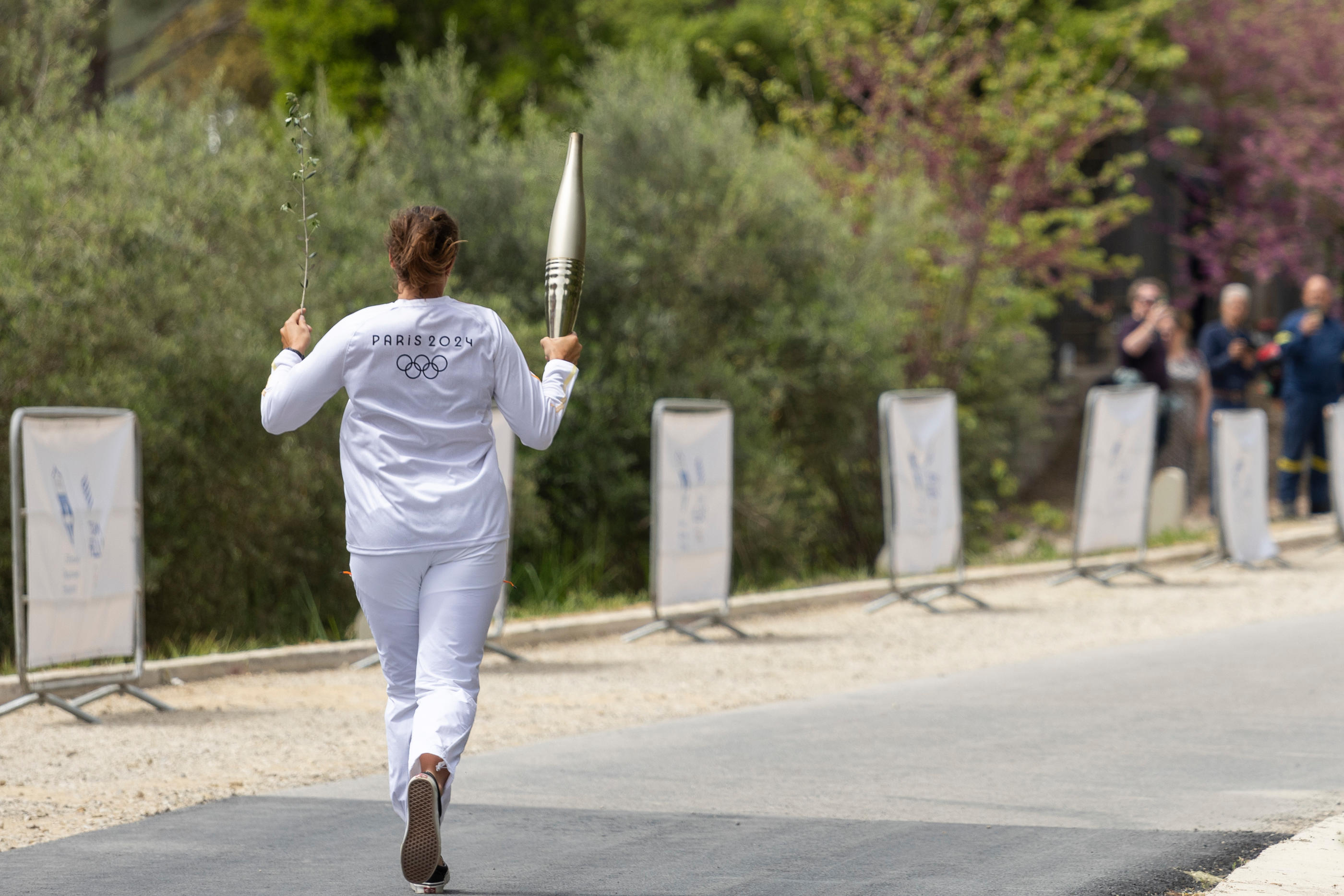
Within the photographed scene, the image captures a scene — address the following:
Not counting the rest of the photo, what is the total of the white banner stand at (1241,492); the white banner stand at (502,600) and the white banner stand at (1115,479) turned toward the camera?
3

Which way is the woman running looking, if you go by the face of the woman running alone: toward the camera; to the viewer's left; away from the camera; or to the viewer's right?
away from the camera

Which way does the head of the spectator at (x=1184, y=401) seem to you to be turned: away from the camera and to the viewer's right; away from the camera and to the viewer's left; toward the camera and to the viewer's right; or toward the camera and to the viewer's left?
toward the camera and to the viewer's left

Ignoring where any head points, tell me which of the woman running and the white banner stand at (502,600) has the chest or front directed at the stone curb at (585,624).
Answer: the woman running

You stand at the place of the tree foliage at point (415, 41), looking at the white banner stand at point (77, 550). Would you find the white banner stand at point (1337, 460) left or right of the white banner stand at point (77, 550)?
left

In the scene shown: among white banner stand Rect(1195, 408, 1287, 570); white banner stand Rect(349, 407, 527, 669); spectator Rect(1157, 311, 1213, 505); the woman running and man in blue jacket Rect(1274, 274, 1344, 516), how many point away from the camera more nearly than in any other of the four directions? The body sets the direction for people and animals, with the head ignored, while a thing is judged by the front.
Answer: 1

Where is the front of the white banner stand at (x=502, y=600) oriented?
toward the camera

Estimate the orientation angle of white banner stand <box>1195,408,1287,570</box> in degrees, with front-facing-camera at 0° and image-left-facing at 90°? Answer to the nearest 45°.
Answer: approximately 0°

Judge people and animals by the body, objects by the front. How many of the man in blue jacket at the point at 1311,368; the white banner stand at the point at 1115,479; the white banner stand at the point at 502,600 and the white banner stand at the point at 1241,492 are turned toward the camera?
4

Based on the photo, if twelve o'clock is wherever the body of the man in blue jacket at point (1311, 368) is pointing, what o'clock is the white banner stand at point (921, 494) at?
The white banner stand is roughly at 1 o'clock from the man in blue jacket.

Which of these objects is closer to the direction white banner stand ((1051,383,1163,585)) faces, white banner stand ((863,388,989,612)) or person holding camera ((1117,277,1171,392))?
the white banner stand

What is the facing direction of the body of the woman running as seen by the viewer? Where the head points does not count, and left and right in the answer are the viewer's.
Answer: facing away from the viewer

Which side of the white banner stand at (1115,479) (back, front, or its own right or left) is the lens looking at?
front

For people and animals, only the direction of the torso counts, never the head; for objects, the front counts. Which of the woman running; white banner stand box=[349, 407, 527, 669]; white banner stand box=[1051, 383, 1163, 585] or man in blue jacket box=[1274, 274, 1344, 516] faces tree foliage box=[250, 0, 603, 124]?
the woman running

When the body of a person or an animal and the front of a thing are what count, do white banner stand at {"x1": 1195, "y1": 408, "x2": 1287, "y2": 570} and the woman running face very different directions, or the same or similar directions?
very different directions

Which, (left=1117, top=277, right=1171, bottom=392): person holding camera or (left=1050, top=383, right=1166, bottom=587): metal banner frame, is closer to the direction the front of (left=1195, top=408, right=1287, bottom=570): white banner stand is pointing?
the metal banner frame

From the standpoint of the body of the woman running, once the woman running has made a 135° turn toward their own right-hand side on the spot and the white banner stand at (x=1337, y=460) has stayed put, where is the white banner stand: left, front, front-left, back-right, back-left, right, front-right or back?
left

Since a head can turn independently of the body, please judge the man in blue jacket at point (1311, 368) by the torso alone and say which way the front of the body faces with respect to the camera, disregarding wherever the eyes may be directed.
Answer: toward the camera

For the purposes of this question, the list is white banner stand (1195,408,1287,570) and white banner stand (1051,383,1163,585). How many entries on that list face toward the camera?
2

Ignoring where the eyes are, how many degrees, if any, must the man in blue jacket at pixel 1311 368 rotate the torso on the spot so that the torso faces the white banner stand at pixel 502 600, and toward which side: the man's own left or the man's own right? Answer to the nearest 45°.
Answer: approximately 45° to the man's own right

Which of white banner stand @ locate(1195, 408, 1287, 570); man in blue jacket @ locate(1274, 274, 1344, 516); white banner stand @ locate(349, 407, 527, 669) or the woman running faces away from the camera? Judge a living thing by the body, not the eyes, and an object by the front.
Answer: the woman running

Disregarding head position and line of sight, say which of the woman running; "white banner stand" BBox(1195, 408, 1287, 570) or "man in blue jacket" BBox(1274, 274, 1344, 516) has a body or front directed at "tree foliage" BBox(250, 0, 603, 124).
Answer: the woman running

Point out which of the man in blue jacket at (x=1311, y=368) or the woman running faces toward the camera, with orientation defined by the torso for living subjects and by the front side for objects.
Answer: the man in blue jacket
